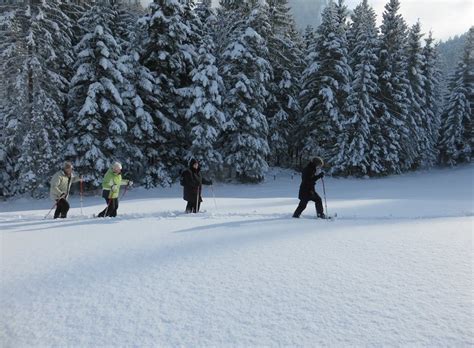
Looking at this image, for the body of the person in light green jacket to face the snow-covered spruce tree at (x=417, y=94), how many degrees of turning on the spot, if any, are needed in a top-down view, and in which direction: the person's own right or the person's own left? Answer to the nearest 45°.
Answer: approximately 45° to the person's own left

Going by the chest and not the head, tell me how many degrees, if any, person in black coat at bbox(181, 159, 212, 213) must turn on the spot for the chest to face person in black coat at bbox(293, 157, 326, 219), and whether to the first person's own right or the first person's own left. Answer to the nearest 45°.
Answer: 0° — they already face them

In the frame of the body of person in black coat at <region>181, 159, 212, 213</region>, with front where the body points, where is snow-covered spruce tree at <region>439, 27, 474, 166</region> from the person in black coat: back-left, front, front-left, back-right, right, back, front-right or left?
left

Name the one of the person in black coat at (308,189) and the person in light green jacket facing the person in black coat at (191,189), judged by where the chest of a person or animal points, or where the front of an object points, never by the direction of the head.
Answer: the person in light green jacket

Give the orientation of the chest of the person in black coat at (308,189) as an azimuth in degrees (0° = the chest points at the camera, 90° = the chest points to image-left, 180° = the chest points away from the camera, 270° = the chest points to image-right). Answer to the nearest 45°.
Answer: approximately 270°

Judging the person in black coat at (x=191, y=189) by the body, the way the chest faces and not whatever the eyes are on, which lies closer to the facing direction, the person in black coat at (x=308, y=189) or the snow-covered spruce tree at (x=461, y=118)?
the person in black coat

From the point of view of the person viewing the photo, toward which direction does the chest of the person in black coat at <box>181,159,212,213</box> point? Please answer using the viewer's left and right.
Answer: facing the viewer and to the right of the viewer

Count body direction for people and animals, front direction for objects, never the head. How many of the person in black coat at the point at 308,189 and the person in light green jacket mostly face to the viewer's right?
2

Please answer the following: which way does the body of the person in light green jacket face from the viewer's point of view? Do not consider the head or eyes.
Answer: to the viewer's right

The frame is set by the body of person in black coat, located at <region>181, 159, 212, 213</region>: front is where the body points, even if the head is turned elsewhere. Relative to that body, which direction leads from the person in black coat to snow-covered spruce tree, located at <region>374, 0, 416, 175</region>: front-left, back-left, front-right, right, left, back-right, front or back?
left

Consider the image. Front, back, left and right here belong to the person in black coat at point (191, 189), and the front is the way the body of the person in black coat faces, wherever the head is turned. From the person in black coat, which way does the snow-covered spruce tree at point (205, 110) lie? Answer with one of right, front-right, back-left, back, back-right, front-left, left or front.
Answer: back-left

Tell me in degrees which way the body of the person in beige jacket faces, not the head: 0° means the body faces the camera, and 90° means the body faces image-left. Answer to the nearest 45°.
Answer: approximately 315°
